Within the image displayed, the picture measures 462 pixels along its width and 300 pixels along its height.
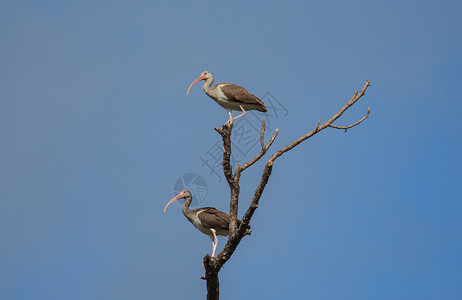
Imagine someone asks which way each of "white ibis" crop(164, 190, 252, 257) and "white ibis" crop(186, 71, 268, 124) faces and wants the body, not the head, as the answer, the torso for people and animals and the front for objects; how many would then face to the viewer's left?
2

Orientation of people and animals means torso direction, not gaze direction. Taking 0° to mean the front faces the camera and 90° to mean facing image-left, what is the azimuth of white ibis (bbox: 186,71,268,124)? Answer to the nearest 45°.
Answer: approximately 90°

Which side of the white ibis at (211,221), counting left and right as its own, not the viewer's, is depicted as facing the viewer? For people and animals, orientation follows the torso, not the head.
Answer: left
